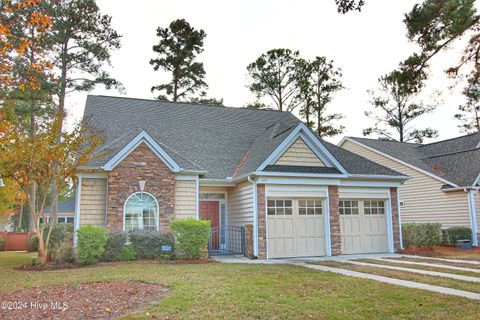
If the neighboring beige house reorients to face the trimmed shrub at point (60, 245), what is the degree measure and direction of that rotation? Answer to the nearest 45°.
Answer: approximately 90° to its right

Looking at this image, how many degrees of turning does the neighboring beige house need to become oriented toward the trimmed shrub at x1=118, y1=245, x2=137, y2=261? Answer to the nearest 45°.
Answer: approximately 90° to its right

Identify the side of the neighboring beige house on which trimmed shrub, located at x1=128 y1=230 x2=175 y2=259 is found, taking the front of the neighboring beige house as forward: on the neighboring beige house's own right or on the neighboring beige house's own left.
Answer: on the neighboring beige house's own right

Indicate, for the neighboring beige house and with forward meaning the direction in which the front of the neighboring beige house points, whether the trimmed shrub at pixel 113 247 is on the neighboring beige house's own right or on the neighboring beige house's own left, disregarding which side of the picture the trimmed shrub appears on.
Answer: on the neighboring beige house's own right

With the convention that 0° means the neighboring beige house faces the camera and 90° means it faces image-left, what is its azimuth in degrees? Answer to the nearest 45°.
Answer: approximately 315°

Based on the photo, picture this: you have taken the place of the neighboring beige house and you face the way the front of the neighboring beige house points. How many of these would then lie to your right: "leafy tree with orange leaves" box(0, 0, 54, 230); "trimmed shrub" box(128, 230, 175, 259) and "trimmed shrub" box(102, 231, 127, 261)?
3

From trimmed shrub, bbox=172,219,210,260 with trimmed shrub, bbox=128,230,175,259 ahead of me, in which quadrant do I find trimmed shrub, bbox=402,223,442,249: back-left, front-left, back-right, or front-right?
back-right

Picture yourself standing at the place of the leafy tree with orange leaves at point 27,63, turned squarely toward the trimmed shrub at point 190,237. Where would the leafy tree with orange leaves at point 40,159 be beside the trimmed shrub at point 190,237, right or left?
right

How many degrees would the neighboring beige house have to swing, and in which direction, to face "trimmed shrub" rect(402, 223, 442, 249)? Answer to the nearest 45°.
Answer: approximately 45° to its right

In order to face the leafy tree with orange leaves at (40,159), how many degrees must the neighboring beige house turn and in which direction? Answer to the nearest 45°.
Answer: approximately 90° to its right
